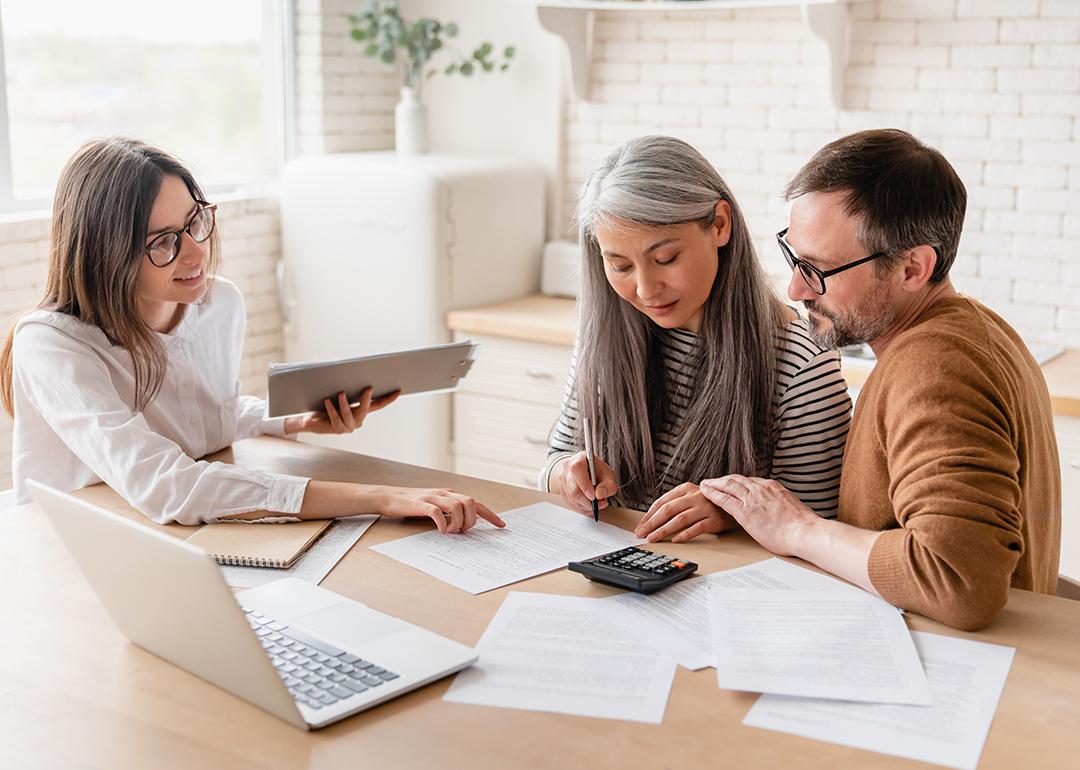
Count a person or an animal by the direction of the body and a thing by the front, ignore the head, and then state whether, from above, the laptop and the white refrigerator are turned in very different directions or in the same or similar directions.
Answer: very different directions

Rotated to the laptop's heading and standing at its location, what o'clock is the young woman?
The young woman is roughly at 10 o'clock from the laptop.

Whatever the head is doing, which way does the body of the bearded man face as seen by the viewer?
to the viewer's left

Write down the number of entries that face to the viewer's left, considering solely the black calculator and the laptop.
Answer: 0

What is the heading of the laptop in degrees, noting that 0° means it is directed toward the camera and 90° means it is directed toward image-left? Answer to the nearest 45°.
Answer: approximately 225°

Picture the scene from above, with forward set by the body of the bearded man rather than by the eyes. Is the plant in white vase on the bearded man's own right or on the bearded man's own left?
on the bearded man's own right

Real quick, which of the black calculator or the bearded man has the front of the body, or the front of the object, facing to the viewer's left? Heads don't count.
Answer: the bearded man

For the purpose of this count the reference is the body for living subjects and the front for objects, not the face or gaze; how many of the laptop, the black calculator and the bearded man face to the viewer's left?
1

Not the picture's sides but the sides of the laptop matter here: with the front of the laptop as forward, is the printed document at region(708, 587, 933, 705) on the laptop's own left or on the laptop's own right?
on the laptop's own right

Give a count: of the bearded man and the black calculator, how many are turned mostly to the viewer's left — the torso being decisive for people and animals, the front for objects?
1
